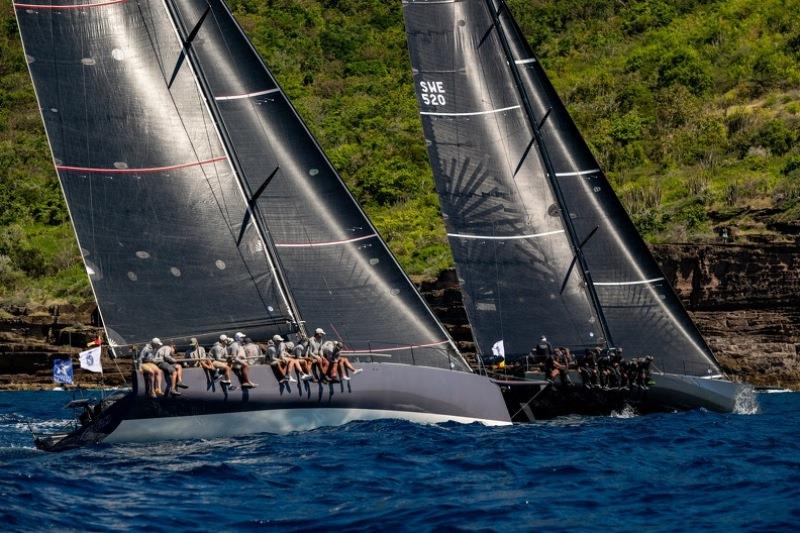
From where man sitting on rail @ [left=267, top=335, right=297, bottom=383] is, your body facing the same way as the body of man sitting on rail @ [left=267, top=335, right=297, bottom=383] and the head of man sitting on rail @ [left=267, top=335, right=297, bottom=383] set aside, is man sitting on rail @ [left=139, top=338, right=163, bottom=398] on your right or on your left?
on your right

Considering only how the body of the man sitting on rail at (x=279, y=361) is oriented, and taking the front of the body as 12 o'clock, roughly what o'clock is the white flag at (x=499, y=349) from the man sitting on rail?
The white flag is roughly at 9 o'clock from the man sitting on rail.

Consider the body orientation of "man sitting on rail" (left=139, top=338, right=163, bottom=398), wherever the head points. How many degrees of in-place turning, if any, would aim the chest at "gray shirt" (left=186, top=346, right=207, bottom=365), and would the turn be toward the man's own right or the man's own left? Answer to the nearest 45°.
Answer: approximately 90° to the man's own left

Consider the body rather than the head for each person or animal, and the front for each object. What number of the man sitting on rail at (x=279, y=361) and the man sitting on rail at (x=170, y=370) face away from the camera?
0

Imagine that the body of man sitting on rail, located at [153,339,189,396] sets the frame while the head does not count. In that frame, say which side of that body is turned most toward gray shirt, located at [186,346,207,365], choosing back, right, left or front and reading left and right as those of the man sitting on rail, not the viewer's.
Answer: left

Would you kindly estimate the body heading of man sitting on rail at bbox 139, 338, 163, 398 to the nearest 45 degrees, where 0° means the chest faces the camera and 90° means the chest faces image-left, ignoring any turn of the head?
approximately 315°

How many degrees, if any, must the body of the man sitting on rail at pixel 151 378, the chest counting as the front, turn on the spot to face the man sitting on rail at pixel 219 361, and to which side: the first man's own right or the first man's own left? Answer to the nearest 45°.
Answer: approximately 45° to the first man's own left

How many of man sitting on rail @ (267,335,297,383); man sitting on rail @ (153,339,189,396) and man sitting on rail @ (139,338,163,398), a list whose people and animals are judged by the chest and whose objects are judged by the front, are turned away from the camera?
0

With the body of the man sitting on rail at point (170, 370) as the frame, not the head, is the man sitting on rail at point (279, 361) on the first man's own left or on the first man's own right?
on the first man's own left

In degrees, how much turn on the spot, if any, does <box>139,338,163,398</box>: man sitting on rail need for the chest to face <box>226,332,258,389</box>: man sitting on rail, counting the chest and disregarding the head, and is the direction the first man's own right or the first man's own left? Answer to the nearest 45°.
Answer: approximately 45° to the first man's own left

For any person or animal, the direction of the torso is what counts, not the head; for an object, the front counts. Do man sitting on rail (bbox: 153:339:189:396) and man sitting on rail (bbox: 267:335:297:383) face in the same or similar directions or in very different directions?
same or similar directions

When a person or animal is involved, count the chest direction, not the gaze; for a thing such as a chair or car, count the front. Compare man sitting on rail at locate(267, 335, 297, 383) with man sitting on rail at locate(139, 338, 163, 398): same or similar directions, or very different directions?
same or similar directions

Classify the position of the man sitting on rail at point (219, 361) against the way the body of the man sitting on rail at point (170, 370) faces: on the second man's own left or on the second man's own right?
on the second man's own left

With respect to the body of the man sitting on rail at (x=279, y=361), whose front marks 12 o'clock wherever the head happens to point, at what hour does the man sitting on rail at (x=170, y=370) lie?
the man sitting on rail at (x=170, y=370) is roughly at 4 o'clock from the man sitting on rail at (x=279, y=361).

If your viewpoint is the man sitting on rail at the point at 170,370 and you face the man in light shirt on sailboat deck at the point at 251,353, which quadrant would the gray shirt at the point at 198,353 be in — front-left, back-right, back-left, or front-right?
front-left

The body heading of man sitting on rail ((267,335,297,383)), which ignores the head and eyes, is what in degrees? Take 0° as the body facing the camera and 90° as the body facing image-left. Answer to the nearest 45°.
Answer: approximately 315°
